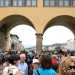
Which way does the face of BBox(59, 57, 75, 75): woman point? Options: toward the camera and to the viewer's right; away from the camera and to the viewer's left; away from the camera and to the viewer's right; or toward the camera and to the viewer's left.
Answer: toward the camera and to the viewer's right

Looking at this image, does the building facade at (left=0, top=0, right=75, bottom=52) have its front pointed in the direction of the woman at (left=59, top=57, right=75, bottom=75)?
yes

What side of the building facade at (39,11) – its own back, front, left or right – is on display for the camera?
front
